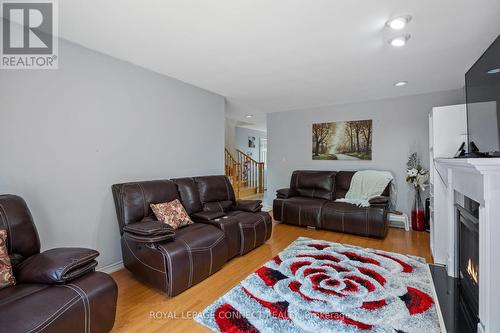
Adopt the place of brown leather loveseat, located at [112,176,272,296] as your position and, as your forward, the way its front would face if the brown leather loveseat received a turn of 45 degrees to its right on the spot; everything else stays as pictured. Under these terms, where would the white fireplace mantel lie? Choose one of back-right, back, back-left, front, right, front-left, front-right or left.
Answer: front-left

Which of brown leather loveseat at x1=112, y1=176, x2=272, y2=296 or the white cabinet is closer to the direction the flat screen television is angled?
the brown leather loveseat

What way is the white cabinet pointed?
to the viewer's left

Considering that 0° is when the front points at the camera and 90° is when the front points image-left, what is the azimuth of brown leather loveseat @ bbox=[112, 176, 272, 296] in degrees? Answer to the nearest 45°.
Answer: approximately 315°

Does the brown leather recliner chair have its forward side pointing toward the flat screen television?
yes

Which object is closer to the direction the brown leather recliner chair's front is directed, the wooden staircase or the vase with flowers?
the vase with flowers

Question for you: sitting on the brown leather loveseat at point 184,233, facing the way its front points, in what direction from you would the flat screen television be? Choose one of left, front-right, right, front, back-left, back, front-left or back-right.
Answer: front

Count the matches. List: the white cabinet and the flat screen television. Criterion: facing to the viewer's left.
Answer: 2

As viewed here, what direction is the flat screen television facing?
to the viewer's left

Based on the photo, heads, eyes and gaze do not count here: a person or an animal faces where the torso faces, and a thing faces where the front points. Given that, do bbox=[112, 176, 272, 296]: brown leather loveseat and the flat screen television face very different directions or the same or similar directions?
very different directions

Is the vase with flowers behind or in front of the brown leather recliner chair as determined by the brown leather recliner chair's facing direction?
in front

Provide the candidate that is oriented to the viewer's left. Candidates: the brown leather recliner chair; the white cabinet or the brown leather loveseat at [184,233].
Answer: the white cabinet
